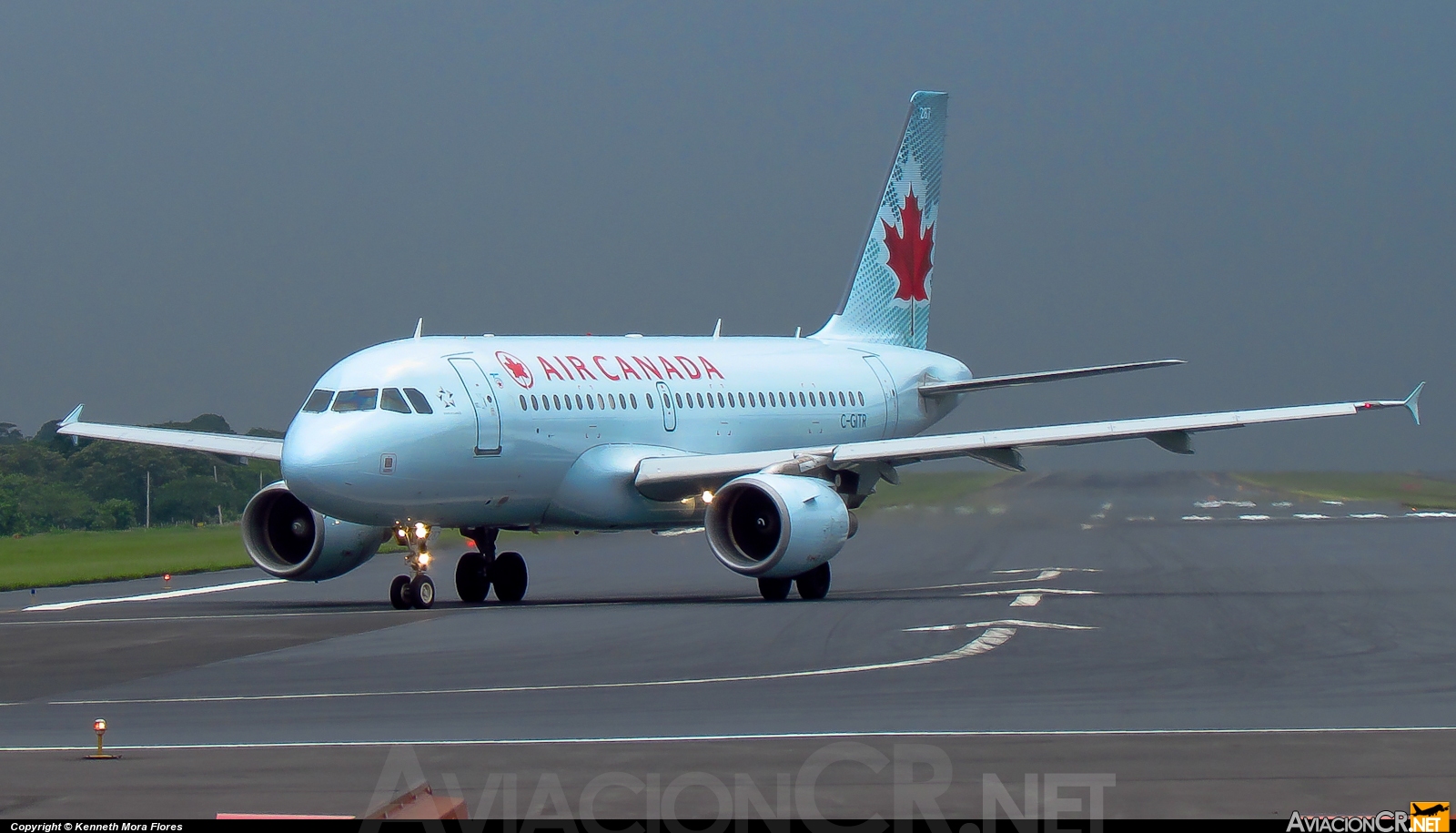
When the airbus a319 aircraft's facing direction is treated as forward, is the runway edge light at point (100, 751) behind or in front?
in front

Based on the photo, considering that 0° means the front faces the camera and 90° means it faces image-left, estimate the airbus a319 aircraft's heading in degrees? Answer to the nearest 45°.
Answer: approximately 45°
